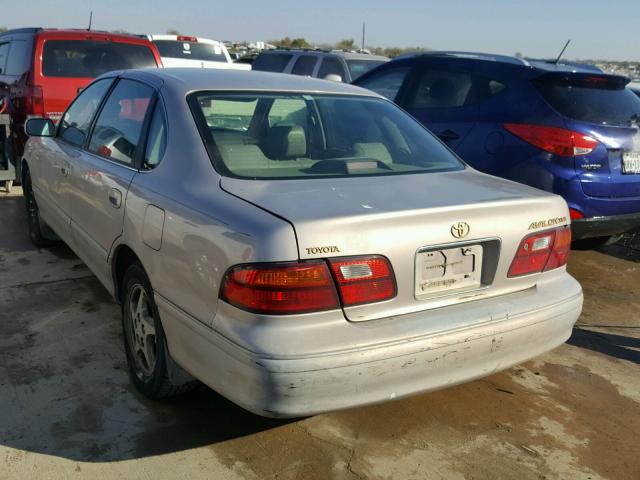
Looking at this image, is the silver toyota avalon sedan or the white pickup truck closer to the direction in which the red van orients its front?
the white pickup truck

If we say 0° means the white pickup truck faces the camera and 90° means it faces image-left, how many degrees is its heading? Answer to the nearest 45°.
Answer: approximately 135°

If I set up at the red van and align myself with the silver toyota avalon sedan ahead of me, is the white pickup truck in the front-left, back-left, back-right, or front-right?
back-left

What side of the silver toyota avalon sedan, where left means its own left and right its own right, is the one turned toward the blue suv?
right

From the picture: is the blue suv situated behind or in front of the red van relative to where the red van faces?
behind

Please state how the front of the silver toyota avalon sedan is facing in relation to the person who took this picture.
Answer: facing away from the viewer and to the left of the viewer

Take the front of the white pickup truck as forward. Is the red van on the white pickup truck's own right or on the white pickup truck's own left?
on the white pickup truck's own left

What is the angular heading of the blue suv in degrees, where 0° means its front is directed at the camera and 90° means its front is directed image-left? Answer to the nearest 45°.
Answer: approximately 135°

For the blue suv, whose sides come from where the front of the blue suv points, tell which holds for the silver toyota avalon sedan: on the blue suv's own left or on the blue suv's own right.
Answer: on the blue suv's own left

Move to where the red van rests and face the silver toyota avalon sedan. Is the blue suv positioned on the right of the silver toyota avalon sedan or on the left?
left

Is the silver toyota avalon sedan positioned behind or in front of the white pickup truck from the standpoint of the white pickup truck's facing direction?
behind

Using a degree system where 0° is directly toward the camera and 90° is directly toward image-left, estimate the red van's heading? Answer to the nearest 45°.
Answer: approximately 135°
